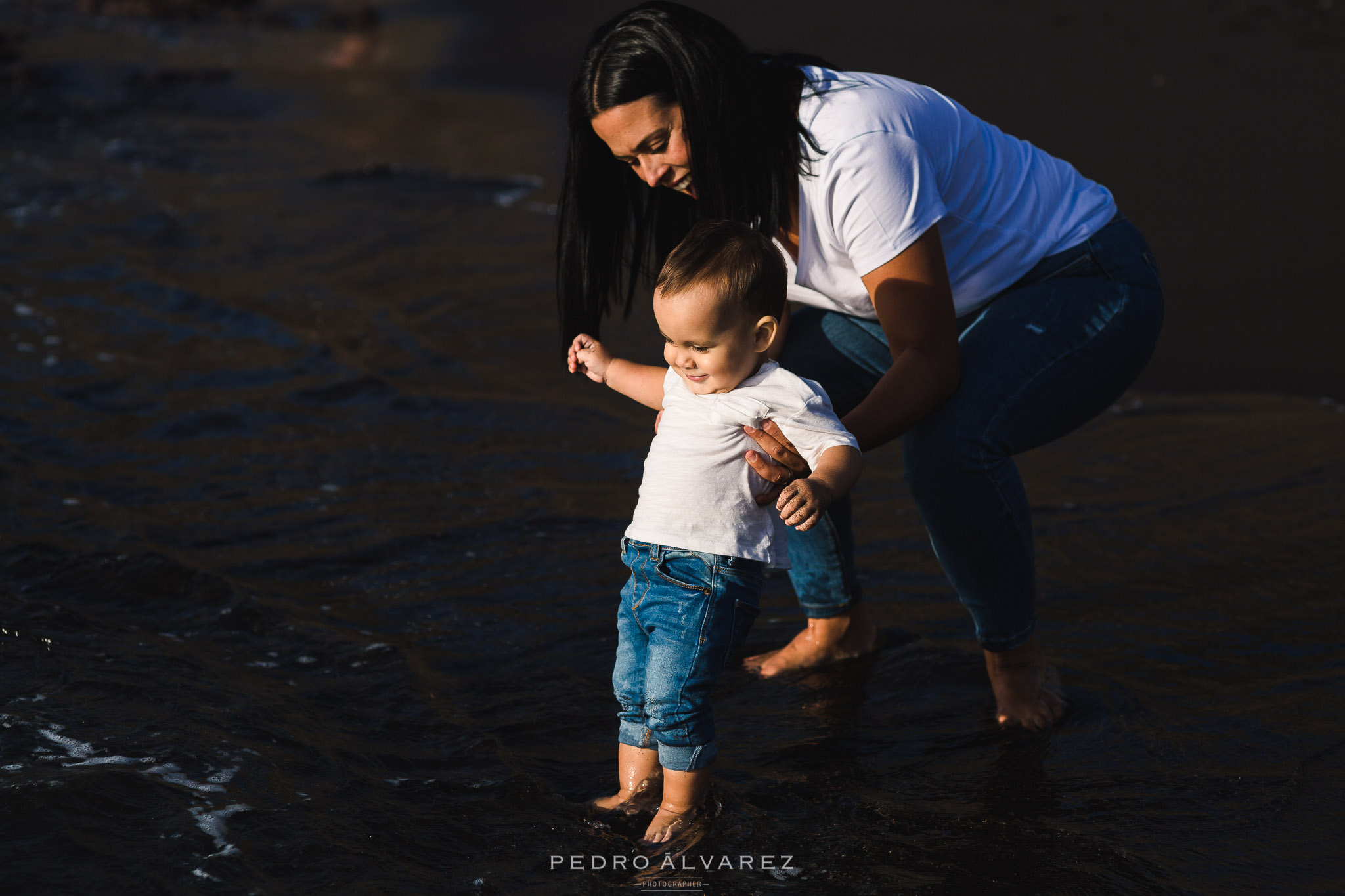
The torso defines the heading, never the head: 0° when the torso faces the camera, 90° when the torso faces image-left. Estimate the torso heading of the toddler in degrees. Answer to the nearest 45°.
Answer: approximately 45°

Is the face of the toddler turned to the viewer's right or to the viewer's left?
to the viewer's left

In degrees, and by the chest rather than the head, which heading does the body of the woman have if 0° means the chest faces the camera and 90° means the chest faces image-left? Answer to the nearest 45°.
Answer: approximately 45°
